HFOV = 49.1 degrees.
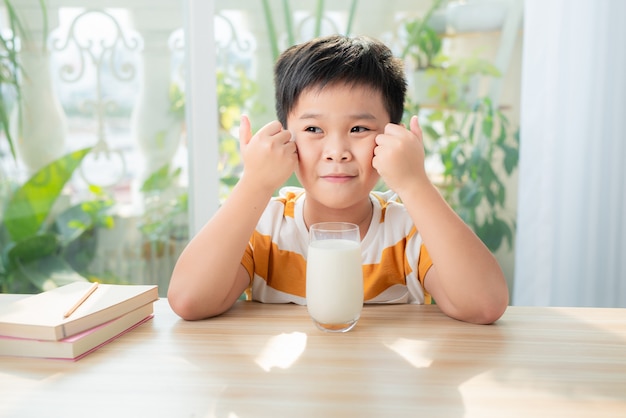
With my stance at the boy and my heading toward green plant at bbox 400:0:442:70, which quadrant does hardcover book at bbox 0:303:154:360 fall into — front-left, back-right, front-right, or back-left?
back-left

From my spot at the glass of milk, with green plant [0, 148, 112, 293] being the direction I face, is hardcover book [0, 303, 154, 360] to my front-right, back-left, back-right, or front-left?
front-left

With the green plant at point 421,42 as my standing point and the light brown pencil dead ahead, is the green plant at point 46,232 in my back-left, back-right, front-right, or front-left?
front-right

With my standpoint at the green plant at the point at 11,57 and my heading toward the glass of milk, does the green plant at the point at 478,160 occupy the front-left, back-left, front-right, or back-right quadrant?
front-left

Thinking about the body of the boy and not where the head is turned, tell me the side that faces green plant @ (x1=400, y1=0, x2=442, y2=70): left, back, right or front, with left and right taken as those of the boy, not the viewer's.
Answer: back

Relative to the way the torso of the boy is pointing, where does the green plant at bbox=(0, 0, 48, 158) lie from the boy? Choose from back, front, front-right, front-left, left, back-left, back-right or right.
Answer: back-right

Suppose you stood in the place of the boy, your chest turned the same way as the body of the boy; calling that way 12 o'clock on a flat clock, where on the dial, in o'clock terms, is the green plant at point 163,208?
The green plant is roughly at 5 o'clock from the boy.

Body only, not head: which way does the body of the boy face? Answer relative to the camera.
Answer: toward the camera
